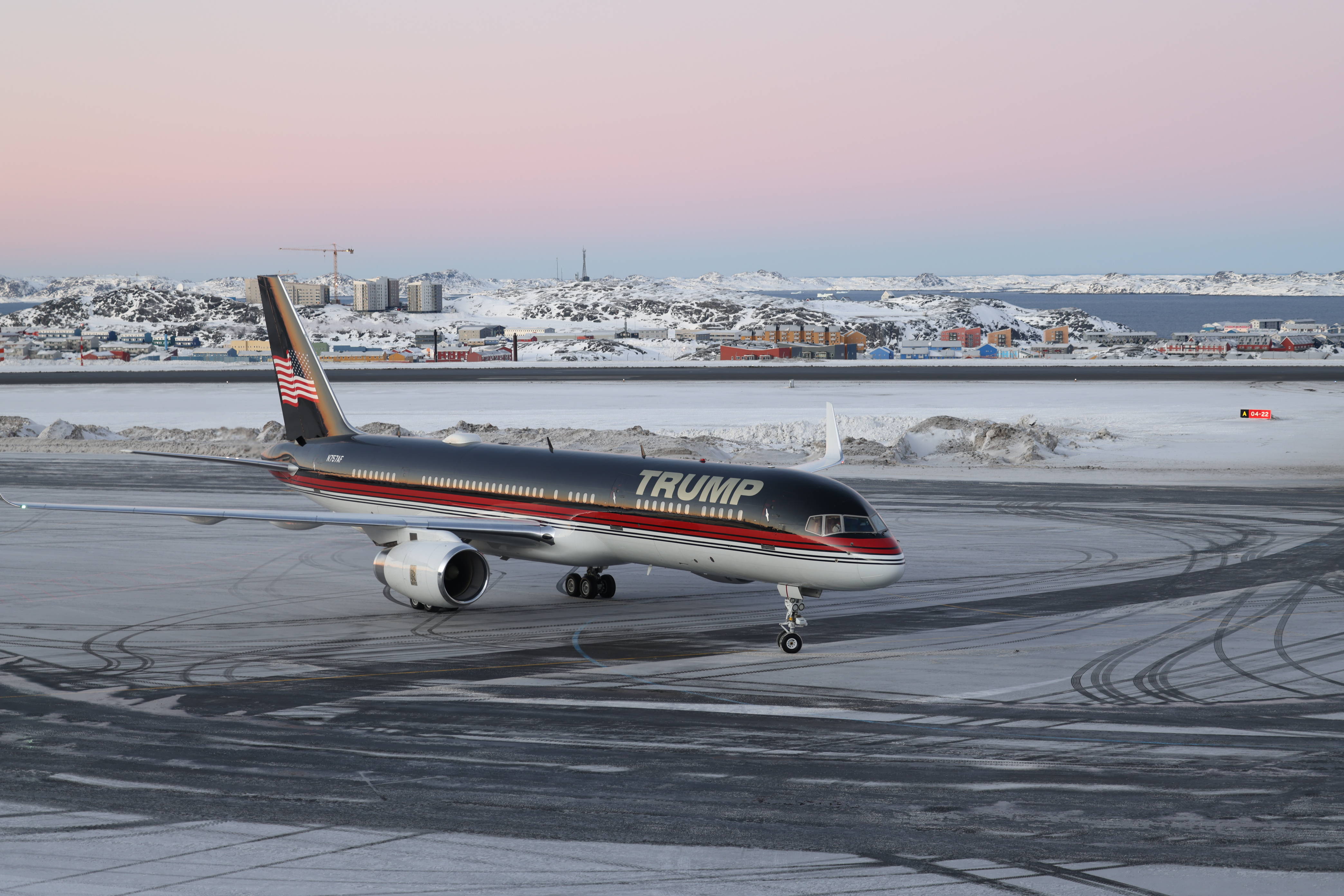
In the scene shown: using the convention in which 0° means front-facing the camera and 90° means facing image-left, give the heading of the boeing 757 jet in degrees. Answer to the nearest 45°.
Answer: approximately 315°
